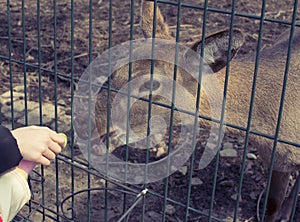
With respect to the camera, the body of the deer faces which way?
to the viewer's left
